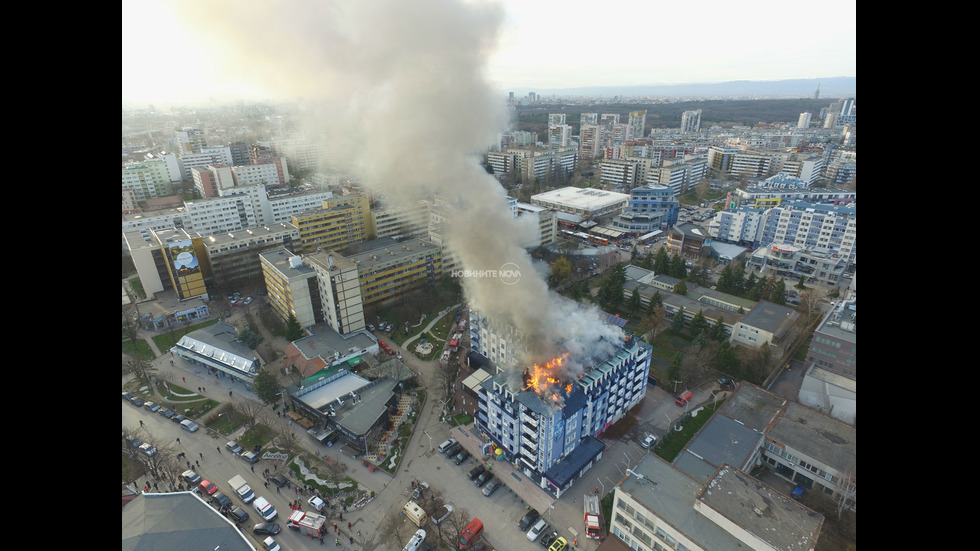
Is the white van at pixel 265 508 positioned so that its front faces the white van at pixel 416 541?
yes

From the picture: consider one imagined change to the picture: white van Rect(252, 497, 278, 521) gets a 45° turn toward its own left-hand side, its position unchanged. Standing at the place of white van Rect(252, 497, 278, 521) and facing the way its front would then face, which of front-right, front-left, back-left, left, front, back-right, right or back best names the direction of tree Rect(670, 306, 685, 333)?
front

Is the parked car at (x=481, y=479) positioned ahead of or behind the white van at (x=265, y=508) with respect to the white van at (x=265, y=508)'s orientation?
ahead

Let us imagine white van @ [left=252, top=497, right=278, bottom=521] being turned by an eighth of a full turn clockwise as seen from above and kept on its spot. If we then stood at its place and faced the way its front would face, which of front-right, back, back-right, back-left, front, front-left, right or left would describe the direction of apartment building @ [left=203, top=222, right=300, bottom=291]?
back

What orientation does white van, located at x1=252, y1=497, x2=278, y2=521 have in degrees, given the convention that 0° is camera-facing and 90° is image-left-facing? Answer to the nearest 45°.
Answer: approximately 315°

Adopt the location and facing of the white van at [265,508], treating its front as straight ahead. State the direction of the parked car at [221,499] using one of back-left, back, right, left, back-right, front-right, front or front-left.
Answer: back

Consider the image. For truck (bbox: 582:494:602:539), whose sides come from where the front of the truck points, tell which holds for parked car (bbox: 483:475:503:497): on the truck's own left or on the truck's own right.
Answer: on the truck's own right

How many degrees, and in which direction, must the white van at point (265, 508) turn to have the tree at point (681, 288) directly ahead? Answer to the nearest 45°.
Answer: approximately 45° to its left

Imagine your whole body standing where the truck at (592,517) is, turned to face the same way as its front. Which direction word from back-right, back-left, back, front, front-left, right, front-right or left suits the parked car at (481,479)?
right

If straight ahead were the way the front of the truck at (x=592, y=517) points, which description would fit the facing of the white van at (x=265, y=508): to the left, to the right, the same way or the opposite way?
to the left

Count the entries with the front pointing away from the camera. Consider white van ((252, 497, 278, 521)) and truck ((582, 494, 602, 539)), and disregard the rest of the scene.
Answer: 0

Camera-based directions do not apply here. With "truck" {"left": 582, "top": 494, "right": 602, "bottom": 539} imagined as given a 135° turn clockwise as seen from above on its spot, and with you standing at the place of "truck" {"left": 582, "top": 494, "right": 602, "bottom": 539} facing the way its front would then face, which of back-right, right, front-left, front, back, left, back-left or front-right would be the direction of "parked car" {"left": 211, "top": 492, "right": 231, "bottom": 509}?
front-left

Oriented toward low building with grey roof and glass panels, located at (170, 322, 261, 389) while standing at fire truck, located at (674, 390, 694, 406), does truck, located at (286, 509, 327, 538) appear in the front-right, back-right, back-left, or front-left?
front-left

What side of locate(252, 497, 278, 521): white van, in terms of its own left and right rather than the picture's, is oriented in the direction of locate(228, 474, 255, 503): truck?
back

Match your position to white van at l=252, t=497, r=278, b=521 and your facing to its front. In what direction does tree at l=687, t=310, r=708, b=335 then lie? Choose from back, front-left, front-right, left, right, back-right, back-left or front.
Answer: front-left

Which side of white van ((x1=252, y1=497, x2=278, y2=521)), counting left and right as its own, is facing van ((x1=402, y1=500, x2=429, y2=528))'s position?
front

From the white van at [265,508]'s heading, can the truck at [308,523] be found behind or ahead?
ahead

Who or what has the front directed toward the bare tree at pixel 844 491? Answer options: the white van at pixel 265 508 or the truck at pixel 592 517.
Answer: the white van

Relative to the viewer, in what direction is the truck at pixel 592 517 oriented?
toward the camera

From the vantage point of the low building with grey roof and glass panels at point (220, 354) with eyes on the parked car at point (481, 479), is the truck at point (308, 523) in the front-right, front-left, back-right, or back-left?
front-right
